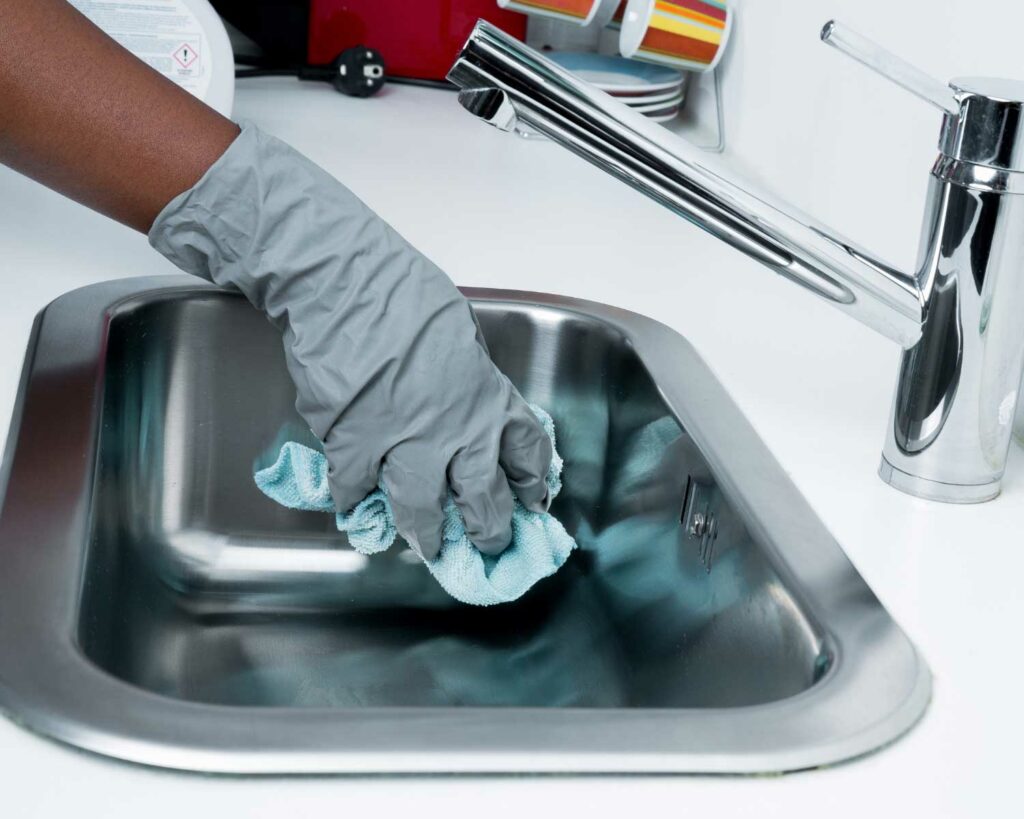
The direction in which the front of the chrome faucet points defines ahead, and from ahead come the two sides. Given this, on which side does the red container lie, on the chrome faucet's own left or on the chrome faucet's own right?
on the chrome faucet's own right

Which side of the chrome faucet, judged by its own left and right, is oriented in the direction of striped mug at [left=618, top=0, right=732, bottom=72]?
right

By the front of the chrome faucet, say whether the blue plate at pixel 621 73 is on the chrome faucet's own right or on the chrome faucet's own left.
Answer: on the chrome faucet's own right

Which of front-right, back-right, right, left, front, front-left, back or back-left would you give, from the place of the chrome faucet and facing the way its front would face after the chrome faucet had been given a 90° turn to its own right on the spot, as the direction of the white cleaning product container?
front-left

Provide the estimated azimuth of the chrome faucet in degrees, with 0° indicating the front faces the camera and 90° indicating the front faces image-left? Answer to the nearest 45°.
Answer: approximately 90°
